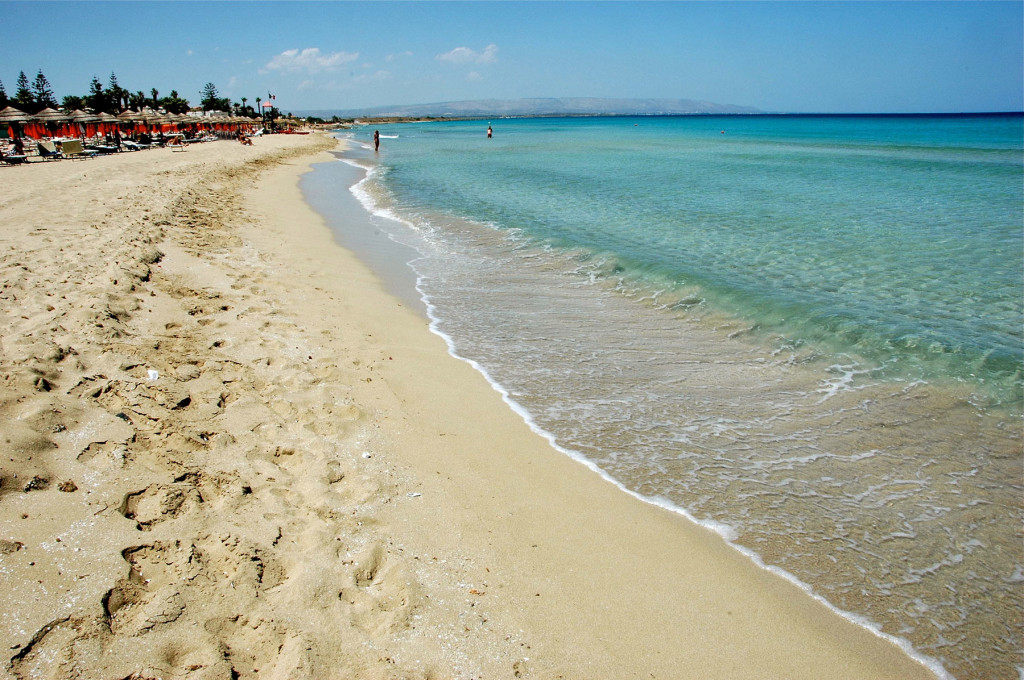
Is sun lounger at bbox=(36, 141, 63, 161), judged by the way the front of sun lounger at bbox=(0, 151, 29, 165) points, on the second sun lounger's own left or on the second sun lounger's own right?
on the second sun lounger's own left

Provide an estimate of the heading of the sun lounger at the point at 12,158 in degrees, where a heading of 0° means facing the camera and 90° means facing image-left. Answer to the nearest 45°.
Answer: approximately 270°
